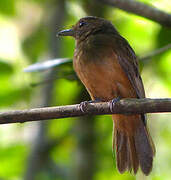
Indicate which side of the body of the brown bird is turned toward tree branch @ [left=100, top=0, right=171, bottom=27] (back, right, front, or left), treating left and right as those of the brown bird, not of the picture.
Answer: back

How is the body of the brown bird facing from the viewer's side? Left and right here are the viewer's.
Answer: facing the viewer and to the left of the viewer
